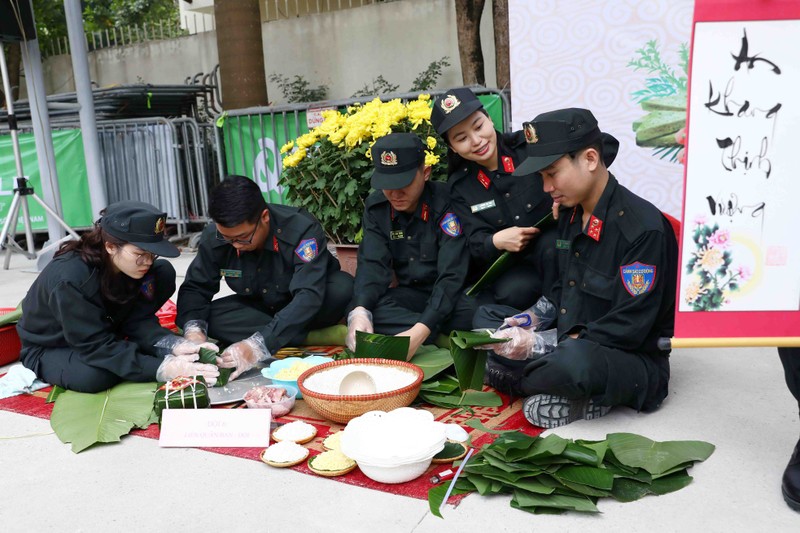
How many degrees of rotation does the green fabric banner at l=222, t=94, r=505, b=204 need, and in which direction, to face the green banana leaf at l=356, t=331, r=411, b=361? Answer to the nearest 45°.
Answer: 0° — it already faces it

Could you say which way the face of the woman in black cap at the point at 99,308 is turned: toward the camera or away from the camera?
toward the camera

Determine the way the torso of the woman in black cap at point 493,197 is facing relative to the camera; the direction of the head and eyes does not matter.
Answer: toward the camera

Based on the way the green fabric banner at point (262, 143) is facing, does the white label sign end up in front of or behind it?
in front

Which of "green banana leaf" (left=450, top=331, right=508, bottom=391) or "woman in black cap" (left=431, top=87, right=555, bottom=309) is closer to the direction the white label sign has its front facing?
the green banana leaf

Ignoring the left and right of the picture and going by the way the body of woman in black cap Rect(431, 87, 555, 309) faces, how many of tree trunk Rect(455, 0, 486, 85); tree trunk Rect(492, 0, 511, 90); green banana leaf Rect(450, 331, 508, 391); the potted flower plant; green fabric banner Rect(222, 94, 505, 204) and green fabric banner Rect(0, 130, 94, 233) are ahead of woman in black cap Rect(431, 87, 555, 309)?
1

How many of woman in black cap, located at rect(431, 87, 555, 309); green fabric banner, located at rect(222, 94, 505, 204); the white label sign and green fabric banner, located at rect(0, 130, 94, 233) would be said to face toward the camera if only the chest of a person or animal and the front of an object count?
4

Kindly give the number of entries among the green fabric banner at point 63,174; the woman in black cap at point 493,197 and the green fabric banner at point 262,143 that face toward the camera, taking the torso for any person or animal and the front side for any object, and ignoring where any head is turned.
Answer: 3

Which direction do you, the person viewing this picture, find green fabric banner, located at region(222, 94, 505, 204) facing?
facing the viewer

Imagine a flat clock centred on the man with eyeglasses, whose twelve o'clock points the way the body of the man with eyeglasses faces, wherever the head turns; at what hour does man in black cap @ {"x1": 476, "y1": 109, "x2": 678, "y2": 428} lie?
The man in black cap is roughly at 9 o'clock from the man with eyeglasses.

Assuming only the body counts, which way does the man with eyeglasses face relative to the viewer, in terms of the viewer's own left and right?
facing the viewer and to the left of the viewer

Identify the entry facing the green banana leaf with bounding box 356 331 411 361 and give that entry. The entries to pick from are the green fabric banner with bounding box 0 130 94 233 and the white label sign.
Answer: the green fabric banner

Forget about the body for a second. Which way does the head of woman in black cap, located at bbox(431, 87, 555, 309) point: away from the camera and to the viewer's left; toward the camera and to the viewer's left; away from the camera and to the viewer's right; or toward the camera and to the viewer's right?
toward the camera and to the viewer's right

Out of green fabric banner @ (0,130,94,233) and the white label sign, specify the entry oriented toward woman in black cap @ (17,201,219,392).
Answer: the green fabric banner

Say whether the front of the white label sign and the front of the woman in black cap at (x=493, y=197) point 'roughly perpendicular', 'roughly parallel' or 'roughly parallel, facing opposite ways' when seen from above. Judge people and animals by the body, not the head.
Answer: roughly parallel

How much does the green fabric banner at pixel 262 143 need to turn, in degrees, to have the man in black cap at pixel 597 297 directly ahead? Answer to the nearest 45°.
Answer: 0° — it already faces them

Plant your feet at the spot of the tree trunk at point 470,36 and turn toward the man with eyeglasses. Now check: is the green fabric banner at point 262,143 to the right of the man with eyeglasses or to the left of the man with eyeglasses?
right
